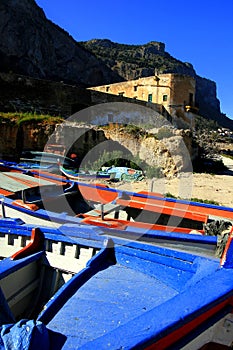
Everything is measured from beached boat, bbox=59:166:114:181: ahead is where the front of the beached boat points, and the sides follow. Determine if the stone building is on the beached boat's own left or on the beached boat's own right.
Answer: on the beached boat's own right

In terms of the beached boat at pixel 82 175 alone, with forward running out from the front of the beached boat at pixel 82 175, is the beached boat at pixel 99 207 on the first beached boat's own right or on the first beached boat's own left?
on the first beached boat's own left

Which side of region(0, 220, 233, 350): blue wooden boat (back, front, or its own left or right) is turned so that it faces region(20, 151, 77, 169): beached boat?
left

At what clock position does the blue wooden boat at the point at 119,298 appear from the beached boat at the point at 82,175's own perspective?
The blue wooden boat is roughly at 9 o'clock from the beached boat.

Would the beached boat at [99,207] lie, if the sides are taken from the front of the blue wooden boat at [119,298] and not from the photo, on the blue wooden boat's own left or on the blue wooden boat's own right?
on the blue wooden boat's own left

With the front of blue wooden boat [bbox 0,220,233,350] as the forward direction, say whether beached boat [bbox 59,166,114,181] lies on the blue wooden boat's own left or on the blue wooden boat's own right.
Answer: on the blue wooden boat's own left

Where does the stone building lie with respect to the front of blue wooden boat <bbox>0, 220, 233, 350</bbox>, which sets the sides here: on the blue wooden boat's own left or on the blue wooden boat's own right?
on the blue wooden boat's own left

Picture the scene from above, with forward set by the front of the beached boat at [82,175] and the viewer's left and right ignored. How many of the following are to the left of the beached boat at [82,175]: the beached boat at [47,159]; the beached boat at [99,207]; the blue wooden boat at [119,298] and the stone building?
2

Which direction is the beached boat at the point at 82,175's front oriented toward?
to the viewer's left
